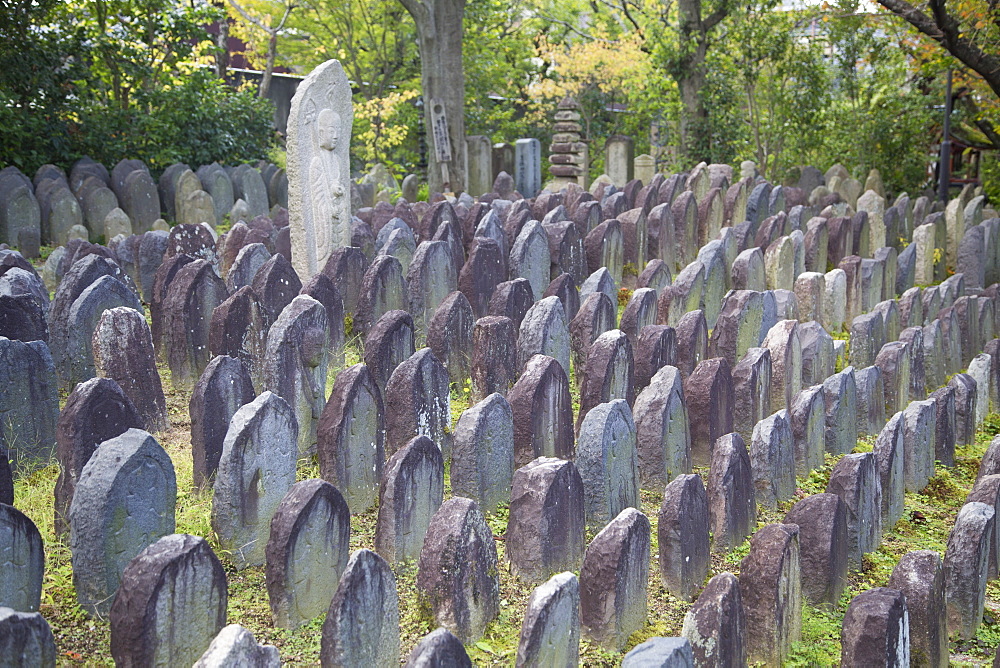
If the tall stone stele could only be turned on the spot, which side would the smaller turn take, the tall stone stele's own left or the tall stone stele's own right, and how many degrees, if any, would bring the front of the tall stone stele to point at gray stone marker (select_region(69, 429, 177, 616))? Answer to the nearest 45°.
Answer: approximately 45° to the tall stone stele's own right

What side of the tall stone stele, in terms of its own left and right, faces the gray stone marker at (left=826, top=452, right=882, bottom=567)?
front

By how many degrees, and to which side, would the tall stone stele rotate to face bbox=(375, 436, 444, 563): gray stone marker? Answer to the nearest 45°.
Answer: approximately 45° to its right

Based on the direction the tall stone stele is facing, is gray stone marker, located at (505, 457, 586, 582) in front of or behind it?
in front

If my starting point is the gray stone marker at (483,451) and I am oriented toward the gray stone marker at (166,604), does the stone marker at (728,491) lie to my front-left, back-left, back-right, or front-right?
back-left

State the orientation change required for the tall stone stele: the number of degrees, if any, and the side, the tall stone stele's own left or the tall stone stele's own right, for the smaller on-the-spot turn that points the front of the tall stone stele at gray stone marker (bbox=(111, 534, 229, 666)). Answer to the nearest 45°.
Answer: approximately 45° to the tall stone stele's own right

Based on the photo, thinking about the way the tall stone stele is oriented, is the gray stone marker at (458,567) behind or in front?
in front

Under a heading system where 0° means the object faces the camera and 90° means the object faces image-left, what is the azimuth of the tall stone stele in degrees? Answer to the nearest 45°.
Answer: approximately 315°

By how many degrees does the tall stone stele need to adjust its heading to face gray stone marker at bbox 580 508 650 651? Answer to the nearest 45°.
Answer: approximately 45° to its right

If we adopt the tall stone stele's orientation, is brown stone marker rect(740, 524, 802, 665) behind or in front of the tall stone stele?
in front

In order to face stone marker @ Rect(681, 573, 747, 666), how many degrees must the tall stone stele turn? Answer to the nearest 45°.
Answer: approximately 45° to its right
